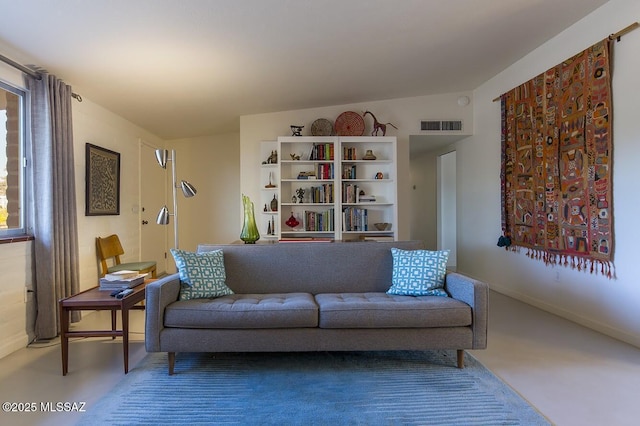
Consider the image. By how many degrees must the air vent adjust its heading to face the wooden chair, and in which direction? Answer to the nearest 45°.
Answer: approximately 45° to its right

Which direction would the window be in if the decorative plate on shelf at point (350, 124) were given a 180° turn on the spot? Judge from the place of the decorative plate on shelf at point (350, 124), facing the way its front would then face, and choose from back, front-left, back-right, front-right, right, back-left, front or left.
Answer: back-left

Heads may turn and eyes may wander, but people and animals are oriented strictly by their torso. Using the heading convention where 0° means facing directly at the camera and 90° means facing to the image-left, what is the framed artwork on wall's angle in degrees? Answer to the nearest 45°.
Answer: approximately 315°

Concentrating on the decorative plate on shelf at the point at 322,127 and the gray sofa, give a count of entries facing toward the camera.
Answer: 2

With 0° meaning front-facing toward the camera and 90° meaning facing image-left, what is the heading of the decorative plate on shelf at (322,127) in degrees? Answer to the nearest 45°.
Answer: approximately 0°

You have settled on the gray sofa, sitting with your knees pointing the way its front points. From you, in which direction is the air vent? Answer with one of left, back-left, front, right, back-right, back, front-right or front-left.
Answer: back-left

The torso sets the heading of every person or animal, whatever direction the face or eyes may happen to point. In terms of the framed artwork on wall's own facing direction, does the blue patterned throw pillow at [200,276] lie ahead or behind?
ahead

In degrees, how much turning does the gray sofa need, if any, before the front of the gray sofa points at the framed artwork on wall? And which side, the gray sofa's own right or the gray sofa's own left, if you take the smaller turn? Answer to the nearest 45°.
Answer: approximately 135° to the gray sofa's own right

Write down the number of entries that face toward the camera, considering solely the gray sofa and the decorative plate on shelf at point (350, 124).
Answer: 2

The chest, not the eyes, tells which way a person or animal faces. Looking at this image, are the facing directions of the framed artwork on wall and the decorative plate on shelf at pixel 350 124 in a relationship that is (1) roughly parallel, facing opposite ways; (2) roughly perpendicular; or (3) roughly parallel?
roughly perpendicular

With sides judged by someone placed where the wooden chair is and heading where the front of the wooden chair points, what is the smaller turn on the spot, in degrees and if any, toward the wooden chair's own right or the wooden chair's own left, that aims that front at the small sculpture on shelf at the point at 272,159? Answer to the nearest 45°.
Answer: approximately 45° to the wooden chair's own left

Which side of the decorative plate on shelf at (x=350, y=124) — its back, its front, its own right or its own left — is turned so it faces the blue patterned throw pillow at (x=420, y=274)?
front

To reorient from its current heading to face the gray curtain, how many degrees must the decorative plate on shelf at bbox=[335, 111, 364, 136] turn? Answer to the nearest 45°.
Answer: approximately 45° to its right
